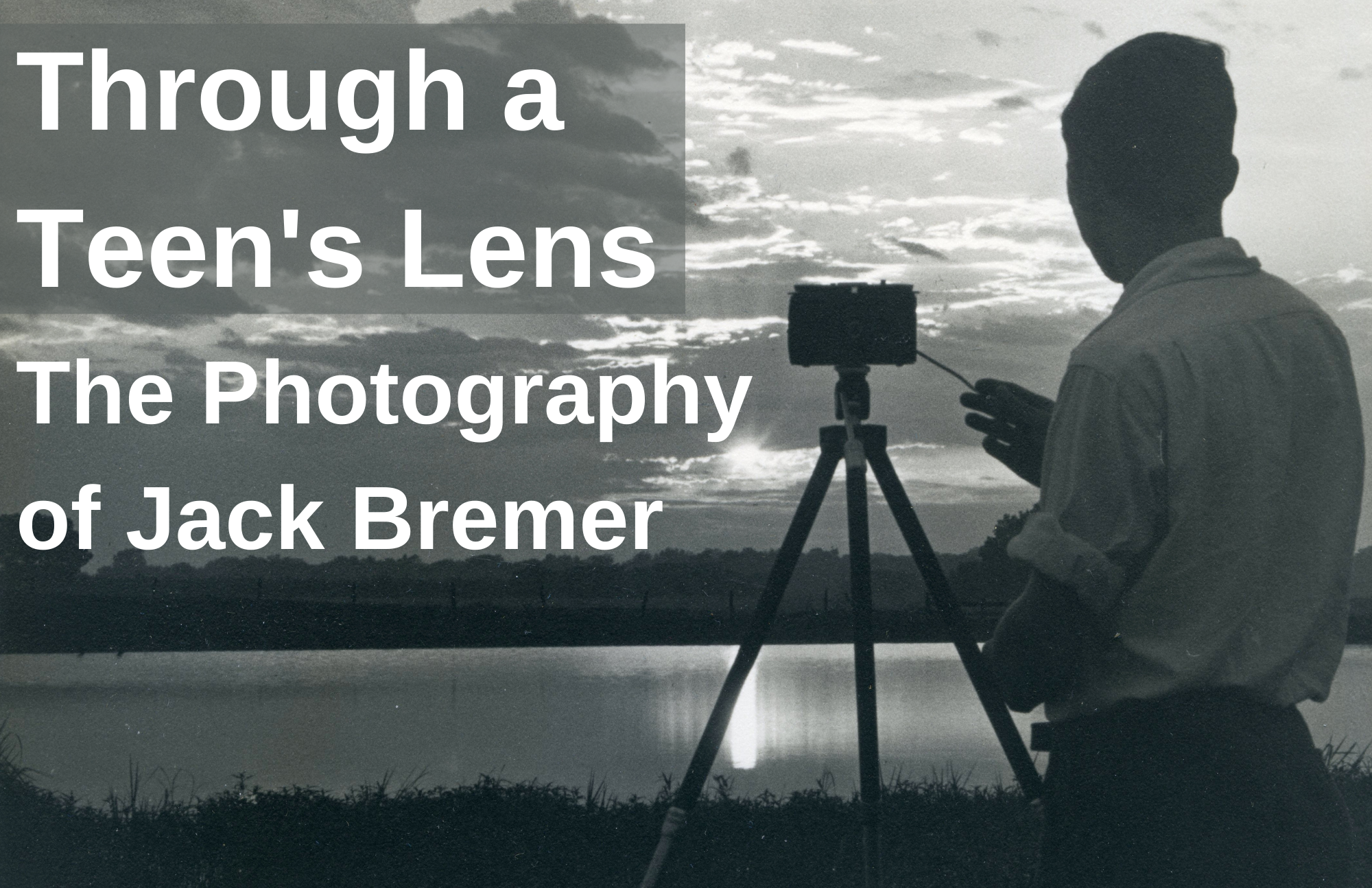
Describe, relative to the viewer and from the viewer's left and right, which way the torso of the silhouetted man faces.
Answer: facing away from the viewer and to the left of the viewer

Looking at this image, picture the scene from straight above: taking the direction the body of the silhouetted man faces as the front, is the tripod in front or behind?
in front

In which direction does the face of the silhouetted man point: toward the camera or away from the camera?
away from the camera

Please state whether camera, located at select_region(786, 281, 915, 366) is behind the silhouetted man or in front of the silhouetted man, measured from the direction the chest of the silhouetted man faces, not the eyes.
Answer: in front
